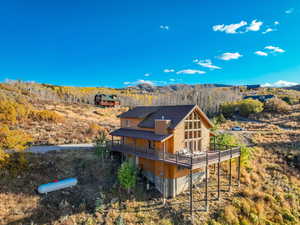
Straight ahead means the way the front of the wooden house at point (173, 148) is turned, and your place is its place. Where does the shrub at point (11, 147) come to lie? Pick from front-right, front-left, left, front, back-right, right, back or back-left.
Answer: back-right

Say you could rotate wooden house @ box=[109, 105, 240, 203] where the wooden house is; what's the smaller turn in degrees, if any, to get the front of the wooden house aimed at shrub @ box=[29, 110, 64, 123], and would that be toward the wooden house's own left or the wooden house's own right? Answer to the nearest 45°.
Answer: approximately 180°

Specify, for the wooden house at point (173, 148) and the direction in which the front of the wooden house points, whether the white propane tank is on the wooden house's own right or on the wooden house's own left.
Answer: on the wooden house's own right

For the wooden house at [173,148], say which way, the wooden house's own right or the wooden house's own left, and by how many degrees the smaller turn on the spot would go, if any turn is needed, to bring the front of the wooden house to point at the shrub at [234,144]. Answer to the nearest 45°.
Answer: approximately 90° to the wooden house's own left

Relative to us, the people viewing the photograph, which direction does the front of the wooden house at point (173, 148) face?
facing the viewer and to the right of the viewer

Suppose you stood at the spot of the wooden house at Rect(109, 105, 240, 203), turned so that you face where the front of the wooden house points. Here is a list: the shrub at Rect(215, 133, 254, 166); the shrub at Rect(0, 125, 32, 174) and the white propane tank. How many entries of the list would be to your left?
1
